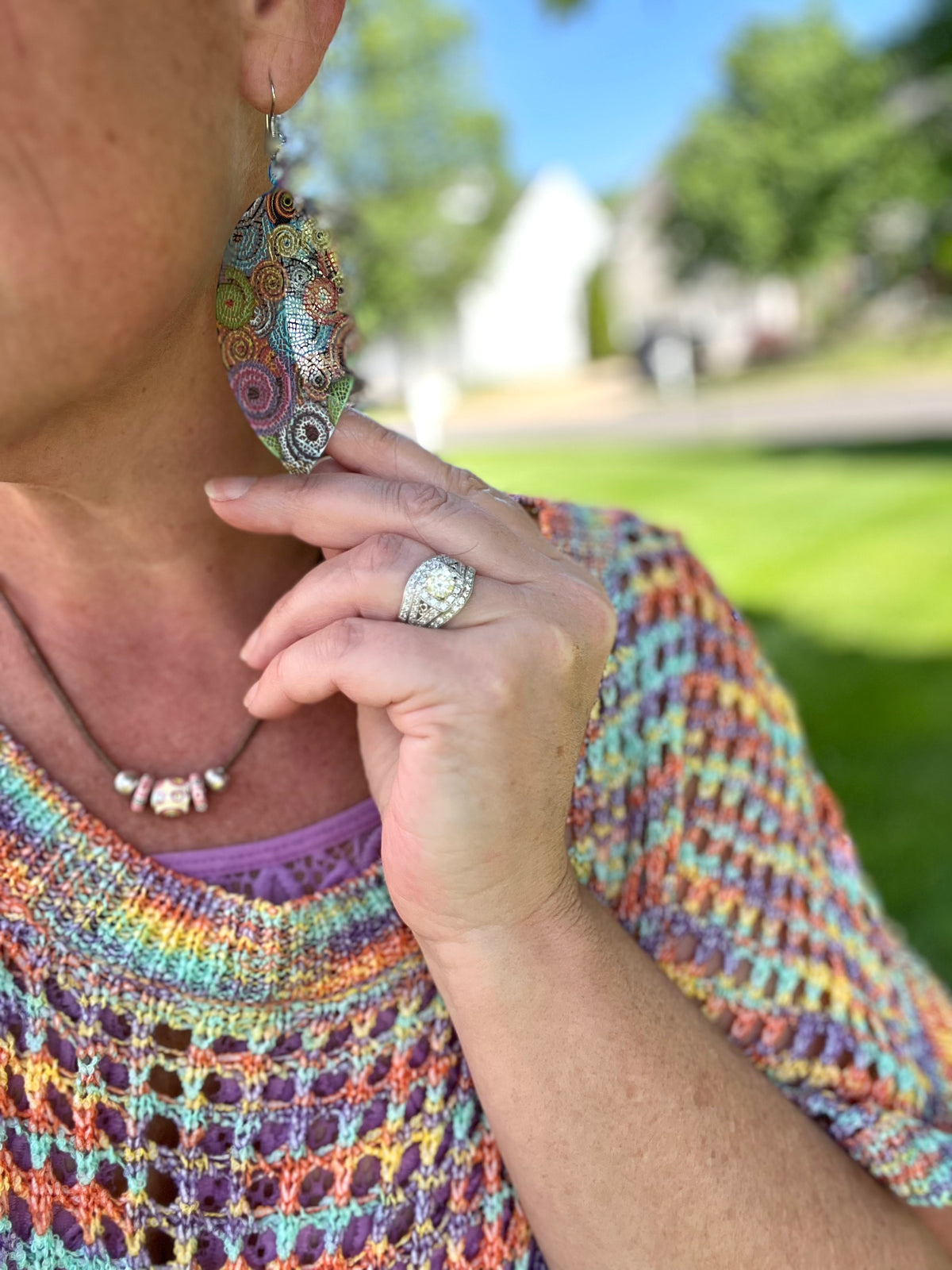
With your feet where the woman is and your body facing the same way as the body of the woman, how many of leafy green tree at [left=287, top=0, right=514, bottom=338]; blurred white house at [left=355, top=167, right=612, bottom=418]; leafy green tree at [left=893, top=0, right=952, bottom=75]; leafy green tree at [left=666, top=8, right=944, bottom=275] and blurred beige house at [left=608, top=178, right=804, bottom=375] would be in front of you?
0

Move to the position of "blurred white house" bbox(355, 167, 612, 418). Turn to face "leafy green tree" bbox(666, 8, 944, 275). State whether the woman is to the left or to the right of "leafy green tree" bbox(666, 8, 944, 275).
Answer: right

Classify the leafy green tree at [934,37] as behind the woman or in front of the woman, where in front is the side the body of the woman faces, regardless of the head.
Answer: behind

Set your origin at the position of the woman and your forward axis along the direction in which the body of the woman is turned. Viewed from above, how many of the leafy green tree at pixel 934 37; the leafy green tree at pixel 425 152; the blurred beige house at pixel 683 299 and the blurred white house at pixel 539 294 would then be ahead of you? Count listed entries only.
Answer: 0

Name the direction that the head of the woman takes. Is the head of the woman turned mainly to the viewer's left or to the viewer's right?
to the viewer's left

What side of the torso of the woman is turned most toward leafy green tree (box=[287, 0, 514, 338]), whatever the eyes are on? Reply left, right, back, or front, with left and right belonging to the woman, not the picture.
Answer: back

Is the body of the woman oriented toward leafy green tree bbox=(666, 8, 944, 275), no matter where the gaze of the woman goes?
no

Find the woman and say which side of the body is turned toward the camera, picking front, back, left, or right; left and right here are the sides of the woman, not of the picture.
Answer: front

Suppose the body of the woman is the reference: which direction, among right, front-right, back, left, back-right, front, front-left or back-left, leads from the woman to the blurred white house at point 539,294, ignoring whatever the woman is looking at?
back

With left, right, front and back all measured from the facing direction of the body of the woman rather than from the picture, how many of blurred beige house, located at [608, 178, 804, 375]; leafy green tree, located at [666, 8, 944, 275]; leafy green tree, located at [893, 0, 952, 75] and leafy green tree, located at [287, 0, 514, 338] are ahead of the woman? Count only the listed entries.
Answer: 0

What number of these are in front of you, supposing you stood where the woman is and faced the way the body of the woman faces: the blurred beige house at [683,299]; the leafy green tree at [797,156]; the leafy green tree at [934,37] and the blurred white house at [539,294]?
0

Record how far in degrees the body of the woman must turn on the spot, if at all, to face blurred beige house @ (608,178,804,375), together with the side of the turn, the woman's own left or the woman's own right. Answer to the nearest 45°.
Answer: approximately 180°
